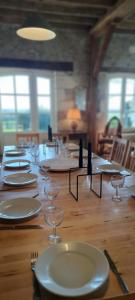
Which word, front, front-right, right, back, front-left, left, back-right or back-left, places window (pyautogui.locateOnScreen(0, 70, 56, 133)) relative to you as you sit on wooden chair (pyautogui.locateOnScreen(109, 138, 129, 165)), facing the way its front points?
right

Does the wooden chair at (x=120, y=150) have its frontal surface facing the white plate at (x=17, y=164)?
yes

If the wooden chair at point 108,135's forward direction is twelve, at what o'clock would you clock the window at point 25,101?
The window is roughly at 1 o'clock from the wooden chair.

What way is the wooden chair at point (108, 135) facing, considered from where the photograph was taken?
facing the viewer and to the left of the viewer

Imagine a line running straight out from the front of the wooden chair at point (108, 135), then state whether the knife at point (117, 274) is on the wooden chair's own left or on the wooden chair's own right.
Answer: on the wooden chair's own left

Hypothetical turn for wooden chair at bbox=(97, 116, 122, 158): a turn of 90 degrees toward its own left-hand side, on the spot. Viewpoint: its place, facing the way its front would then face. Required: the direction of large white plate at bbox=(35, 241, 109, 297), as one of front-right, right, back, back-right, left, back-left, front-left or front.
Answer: front-right

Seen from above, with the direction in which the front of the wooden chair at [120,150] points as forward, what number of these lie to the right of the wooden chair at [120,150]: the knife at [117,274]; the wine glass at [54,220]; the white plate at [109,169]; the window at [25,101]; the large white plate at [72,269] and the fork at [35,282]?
1

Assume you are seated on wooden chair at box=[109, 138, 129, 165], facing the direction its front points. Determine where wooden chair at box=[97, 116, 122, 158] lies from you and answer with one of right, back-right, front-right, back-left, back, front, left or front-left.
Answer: back-right

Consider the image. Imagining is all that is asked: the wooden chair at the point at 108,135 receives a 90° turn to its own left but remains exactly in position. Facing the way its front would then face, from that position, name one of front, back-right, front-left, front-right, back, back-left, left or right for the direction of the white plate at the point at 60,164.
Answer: front-right

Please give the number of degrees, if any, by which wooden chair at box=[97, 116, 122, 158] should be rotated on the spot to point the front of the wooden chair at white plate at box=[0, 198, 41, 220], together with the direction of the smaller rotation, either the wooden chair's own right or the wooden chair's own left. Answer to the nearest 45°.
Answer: approximately 45° to the wooden chair's own left

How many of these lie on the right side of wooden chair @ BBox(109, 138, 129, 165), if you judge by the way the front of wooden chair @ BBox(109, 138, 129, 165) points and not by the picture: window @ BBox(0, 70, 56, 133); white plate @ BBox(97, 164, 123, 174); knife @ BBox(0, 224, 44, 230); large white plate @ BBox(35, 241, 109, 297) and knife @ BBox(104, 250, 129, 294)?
1

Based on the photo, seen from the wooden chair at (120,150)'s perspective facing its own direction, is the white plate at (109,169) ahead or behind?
ahead

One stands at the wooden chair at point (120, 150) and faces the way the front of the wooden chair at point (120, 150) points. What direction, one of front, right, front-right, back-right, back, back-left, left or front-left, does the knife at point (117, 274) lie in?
front-left

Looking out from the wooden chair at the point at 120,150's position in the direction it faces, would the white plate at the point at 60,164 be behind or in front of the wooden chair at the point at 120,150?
in front

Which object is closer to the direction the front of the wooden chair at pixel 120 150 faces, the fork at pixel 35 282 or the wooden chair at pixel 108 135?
the fork

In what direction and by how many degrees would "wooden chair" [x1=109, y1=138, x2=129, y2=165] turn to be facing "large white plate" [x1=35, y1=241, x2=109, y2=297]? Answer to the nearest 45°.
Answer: approximately 45° to its left

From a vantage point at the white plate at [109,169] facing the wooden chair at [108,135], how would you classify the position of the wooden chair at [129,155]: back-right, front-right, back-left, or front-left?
front-right

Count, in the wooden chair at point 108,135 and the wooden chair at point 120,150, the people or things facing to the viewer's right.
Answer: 0
